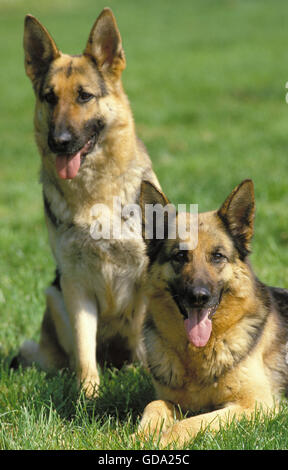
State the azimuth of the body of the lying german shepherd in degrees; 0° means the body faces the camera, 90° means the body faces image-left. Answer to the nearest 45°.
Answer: approximately 45°

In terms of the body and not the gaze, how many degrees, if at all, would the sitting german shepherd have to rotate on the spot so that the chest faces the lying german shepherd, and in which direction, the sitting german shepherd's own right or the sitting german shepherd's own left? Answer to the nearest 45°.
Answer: approximately 45° to the sitting german shepherd's own left

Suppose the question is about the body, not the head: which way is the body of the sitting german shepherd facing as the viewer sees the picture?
toward the camera

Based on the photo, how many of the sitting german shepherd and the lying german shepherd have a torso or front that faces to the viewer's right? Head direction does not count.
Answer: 0

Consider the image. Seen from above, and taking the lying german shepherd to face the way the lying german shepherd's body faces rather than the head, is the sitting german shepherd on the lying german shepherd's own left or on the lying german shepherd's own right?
on the lying german shepherd's own right
